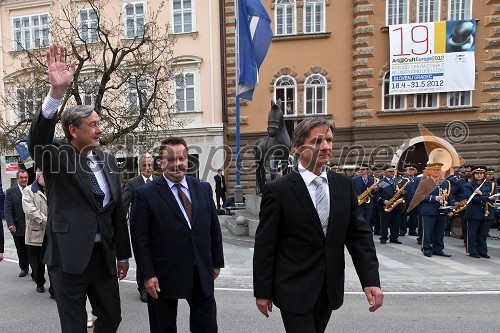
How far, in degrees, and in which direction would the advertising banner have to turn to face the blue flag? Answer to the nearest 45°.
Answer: approximately 45° to its right

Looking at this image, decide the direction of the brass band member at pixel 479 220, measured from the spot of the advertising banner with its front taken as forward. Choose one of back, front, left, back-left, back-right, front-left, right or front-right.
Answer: front

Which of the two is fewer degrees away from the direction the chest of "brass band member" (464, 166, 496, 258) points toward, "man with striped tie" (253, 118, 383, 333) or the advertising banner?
the man with striped tie

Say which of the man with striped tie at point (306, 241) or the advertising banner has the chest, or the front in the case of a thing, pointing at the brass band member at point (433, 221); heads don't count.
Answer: the advertising banner

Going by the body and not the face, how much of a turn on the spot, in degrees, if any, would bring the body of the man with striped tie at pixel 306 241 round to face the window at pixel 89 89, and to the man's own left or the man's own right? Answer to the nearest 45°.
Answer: approximately 180°

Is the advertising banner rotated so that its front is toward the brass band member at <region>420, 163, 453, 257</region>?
yes

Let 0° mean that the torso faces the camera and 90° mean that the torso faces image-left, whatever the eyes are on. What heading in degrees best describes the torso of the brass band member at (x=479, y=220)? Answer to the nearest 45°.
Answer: approximately 0°

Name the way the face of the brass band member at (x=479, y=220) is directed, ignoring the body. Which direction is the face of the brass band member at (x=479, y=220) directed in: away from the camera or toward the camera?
toward the camera

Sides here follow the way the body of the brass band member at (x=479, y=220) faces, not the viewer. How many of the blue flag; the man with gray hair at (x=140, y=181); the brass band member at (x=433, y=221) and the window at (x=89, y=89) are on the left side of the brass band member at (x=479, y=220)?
0

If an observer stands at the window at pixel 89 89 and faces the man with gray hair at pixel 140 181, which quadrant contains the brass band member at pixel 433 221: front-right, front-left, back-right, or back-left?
front-left

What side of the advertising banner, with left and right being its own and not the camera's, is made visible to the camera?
front

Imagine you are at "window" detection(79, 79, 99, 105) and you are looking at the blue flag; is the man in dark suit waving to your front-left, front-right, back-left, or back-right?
front-right

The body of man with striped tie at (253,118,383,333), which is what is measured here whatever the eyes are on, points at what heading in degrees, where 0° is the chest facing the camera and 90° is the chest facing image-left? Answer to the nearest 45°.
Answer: approximately 315°

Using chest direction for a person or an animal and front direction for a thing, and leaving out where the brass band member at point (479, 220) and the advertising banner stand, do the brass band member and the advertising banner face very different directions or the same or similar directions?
same or similar directions

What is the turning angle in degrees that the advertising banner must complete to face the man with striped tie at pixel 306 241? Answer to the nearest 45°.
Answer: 0° — it already faces them

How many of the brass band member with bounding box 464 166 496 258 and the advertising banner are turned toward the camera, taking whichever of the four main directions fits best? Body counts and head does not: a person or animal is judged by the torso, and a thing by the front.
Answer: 2
